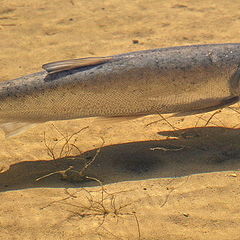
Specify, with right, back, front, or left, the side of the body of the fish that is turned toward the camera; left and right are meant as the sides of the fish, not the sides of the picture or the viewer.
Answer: right
